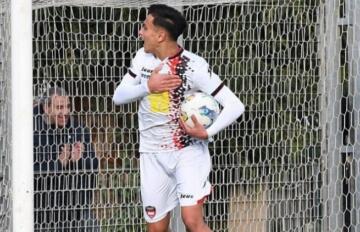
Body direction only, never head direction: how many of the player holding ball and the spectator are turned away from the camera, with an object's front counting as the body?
0

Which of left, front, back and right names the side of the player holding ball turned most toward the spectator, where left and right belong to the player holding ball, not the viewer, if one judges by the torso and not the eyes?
right

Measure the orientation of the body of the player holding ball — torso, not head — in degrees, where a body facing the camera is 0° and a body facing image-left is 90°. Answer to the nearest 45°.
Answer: approximately 45°

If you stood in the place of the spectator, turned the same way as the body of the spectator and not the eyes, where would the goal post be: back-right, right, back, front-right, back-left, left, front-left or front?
front-right

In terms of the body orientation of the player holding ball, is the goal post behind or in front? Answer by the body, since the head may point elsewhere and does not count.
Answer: in front

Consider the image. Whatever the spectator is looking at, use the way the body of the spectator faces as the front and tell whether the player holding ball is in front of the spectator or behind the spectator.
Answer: in front

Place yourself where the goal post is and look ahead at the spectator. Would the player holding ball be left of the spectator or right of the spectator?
right

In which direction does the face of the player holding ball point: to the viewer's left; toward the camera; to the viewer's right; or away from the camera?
to the viewer's left

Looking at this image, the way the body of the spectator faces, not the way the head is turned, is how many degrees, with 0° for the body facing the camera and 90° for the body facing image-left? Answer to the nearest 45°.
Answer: approximately 315°

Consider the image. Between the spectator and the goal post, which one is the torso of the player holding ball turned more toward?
the goal post
